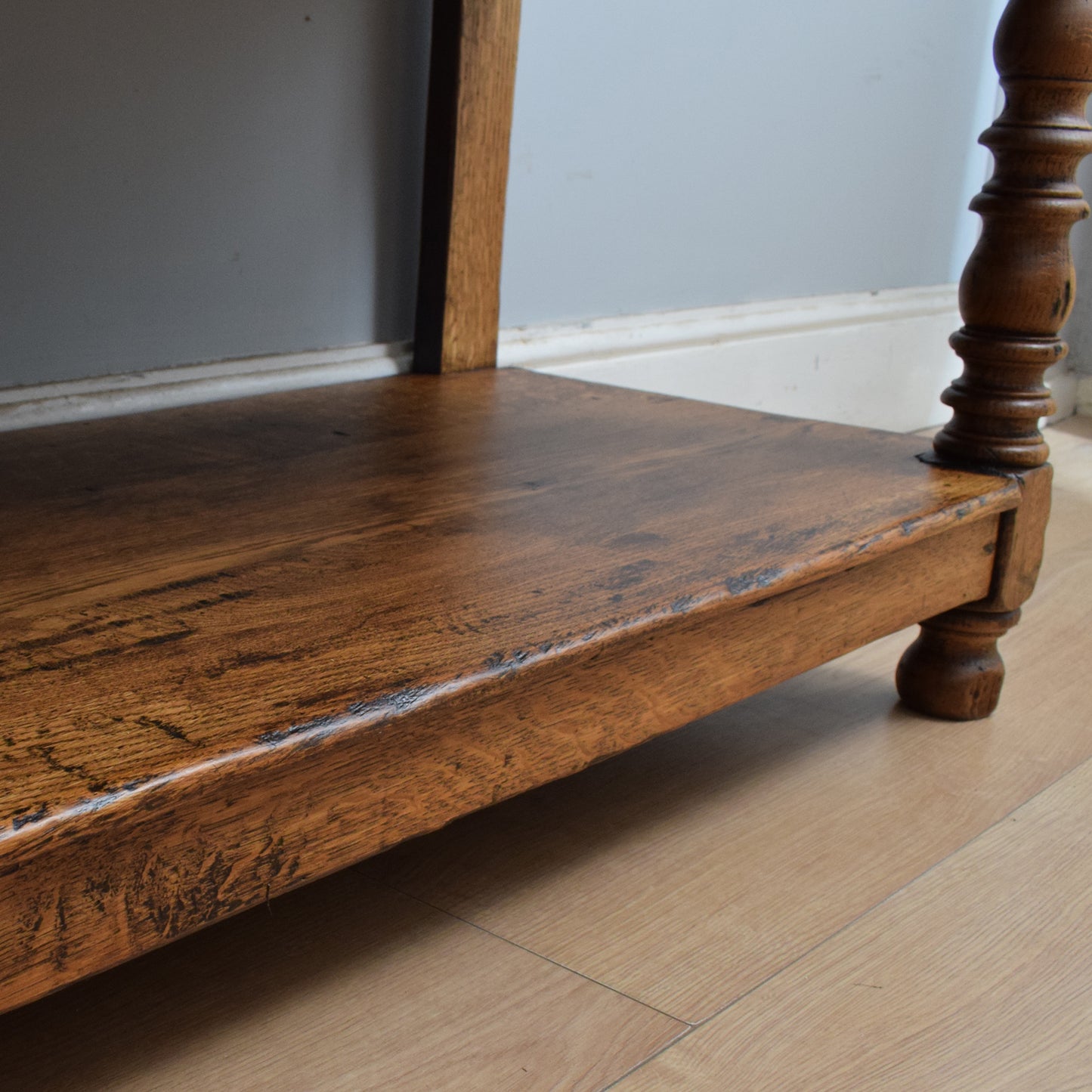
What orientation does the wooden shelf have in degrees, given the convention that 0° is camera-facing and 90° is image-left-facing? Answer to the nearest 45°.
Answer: approximately 315°
